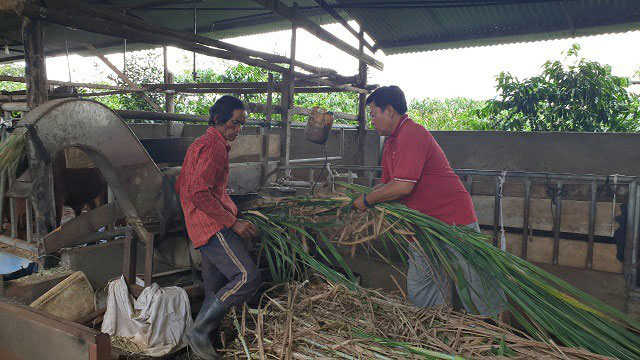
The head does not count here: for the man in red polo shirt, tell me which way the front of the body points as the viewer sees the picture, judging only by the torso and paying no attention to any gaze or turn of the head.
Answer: to the viewer's left

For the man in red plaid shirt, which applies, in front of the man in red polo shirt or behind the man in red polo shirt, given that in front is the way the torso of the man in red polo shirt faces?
in front

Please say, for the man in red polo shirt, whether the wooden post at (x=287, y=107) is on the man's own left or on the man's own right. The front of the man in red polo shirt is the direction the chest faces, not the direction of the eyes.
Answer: on the man's own right

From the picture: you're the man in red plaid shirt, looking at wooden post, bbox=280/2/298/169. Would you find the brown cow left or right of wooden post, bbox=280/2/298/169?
left

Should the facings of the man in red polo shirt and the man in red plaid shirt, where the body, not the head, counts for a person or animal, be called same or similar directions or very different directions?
very different directions

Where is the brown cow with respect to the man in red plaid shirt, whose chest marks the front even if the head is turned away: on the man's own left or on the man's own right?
on the man's own left

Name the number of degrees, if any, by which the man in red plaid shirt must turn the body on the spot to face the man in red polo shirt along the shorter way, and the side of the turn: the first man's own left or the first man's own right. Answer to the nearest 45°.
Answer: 0° — they already face them

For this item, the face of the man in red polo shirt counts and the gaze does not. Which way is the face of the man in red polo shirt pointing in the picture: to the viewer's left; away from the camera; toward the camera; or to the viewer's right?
to the viewer's left

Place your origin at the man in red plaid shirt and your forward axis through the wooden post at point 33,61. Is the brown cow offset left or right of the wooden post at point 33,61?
right

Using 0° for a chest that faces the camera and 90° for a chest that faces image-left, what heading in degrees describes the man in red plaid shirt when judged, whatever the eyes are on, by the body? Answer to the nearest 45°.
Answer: approximately 270°

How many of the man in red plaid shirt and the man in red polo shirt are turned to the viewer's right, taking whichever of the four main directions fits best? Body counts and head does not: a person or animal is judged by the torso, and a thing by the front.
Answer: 1

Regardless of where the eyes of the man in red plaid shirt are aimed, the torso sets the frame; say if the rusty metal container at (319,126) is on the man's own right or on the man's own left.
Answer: on the man's own left
